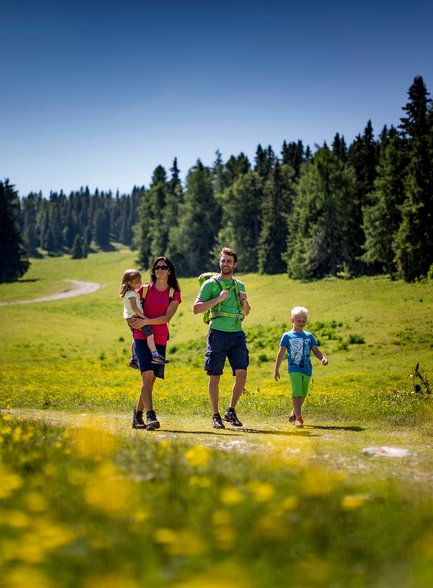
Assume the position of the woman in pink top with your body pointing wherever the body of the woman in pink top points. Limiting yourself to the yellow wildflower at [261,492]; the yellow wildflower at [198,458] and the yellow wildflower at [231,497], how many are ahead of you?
3

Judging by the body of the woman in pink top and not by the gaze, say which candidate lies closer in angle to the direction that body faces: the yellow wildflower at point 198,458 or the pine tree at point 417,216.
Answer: the yellow wildflower

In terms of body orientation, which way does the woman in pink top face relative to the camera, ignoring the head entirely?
toward the camera

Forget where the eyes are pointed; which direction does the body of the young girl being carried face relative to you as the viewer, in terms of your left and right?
facing to the right of the viewer

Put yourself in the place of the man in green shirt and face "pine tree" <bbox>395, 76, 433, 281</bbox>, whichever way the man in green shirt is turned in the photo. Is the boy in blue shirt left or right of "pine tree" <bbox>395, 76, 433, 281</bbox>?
right

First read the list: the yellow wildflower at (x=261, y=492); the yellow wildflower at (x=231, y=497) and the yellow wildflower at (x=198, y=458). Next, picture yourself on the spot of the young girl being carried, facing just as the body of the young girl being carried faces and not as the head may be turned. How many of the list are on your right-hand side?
3

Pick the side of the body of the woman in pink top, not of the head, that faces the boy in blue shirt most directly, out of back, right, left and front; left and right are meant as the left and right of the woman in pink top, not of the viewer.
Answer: left

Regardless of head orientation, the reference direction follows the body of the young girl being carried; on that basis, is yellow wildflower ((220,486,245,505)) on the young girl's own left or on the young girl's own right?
on the young girl's own right

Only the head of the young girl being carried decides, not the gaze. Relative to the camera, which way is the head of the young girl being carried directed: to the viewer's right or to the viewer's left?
to the viewer's right

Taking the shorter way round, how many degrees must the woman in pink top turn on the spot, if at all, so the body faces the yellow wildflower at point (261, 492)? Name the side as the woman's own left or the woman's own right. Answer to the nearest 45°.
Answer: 0° — they already face it
